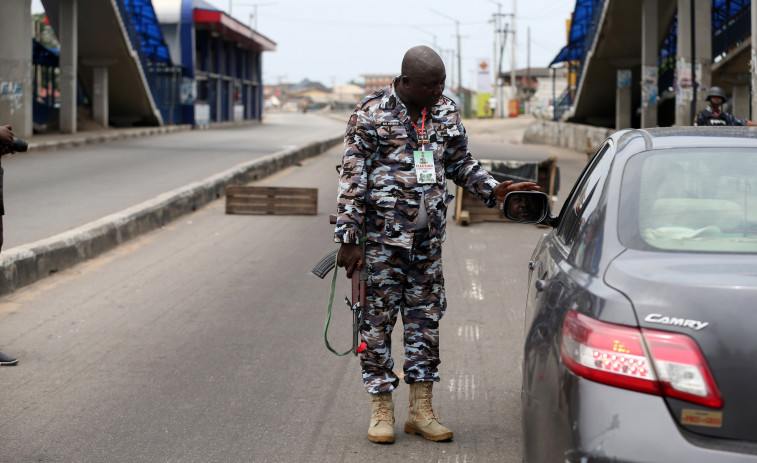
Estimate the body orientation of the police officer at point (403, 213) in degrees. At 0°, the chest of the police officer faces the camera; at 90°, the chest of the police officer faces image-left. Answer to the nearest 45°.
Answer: approximately 315°

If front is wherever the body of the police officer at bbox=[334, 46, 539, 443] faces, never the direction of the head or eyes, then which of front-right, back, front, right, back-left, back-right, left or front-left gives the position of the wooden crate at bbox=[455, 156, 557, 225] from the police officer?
back-left

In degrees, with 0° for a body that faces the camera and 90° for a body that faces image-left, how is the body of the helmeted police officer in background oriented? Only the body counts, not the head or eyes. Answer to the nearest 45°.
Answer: approximately 0°

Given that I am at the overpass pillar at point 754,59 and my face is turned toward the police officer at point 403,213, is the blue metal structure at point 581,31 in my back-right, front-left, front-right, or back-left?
back-right

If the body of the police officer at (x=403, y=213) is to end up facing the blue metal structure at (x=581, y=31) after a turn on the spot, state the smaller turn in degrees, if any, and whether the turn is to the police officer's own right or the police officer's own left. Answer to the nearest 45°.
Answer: approximately 135° to the police officer's own left

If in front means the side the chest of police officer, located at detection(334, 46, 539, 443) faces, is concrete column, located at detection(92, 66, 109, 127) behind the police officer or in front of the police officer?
behind

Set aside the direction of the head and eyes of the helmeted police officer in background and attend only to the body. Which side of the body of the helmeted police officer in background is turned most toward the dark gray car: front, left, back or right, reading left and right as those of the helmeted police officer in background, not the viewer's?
front

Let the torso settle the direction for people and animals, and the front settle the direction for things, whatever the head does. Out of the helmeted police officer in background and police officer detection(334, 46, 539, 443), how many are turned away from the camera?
0

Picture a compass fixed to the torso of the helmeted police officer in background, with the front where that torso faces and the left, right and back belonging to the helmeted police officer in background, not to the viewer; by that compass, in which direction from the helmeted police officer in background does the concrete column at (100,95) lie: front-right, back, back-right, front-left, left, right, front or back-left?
back-right

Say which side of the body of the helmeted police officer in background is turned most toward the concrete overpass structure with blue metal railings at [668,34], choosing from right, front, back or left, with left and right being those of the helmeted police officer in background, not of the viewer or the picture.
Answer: back
